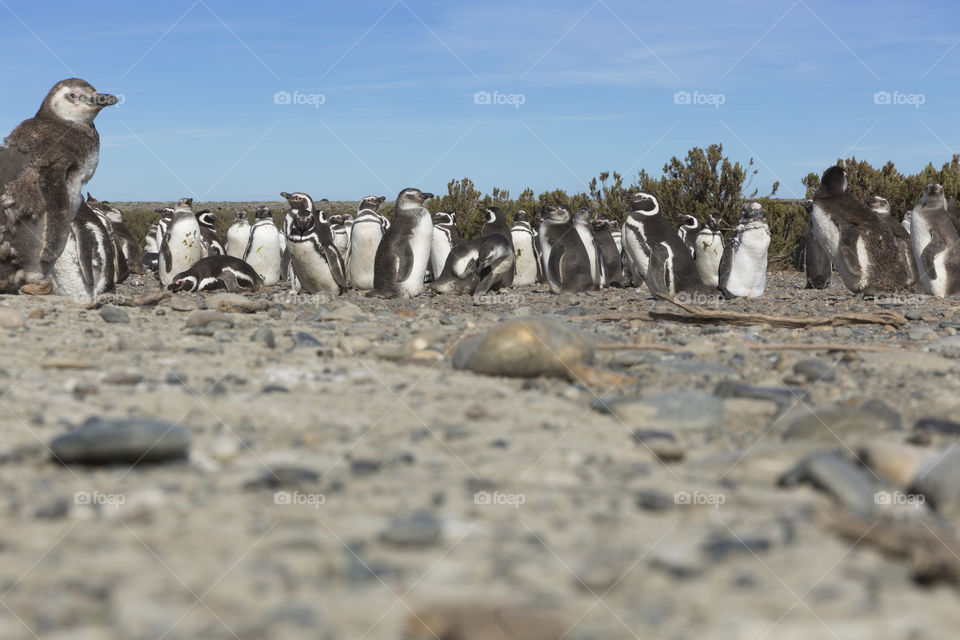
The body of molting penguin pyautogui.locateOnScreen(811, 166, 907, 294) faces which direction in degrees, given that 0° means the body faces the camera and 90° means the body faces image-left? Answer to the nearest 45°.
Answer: approximately 135°

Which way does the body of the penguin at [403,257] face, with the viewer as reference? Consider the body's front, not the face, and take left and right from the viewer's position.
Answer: facing to the right of the viewer

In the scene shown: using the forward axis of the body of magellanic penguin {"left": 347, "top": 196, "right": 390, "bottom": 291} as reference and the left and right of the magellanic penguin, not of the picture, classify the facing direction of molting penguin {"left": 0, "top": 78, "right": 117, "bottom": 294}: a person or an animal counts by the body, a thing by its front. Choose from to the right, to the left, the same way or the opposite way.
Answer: to the left

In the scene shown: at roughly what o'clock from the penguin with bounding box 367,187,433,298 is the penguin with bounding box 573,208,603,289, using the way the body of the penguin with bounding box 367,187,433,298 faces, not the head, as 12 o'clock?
the penguin with bounding box 573,208,603,289 is roughly at 11 o'clock from the penguin with bounding box 367,187,433,298.

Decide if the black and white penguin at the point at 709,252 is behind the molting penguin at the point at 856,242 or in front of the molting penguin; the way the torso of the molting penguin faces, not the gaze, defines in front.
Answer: in front

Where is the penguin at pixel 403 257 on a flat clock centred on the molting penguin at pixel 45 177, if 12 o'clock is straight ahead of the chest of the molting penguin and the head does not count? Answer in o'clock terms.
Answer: The penguin is roughly at 11 o'clock from the molting penguin.

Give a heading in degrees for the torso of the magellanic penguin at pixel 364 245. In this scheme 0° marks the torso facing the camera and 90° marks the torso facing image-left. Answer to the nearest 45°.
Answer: approximately 0°

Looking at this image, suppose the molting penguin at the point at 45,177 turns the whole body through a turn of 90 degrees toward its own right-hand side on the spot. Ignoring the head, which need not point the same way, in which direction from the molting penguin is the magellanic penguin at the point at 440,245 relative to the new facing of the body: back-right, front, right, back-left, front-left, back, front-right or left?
back-left

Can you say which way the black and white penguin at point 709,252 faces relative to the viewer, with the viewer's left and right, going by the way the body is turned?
facing the viewer

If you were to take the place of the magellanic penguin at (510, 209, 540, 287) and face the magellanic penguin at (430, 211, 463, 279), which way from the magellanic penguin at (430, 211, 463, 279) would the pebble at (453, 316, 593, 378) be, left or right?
left

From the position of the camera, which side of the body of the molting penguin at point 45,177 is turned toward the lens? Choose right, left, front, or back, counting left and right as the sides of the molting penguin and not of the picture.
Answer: right

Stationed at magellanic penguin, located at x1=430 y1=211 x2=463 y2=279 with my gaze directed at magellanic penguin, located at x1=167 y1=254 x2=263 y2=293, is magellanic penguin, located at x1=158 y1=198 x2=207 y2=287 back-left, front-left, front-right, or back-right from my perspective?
front-right
